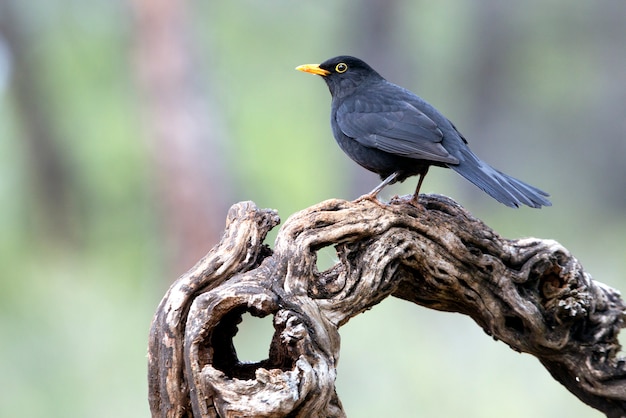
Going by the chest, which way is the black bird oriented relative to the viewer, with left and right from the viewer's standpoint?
facing to the left of the viewer

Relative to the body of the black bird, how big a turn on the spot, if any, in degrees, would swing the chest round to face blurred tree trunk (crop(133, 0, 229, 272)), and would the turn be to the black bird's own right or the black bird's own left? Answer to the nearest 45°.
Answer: approximately 45° to the black bird's own right
